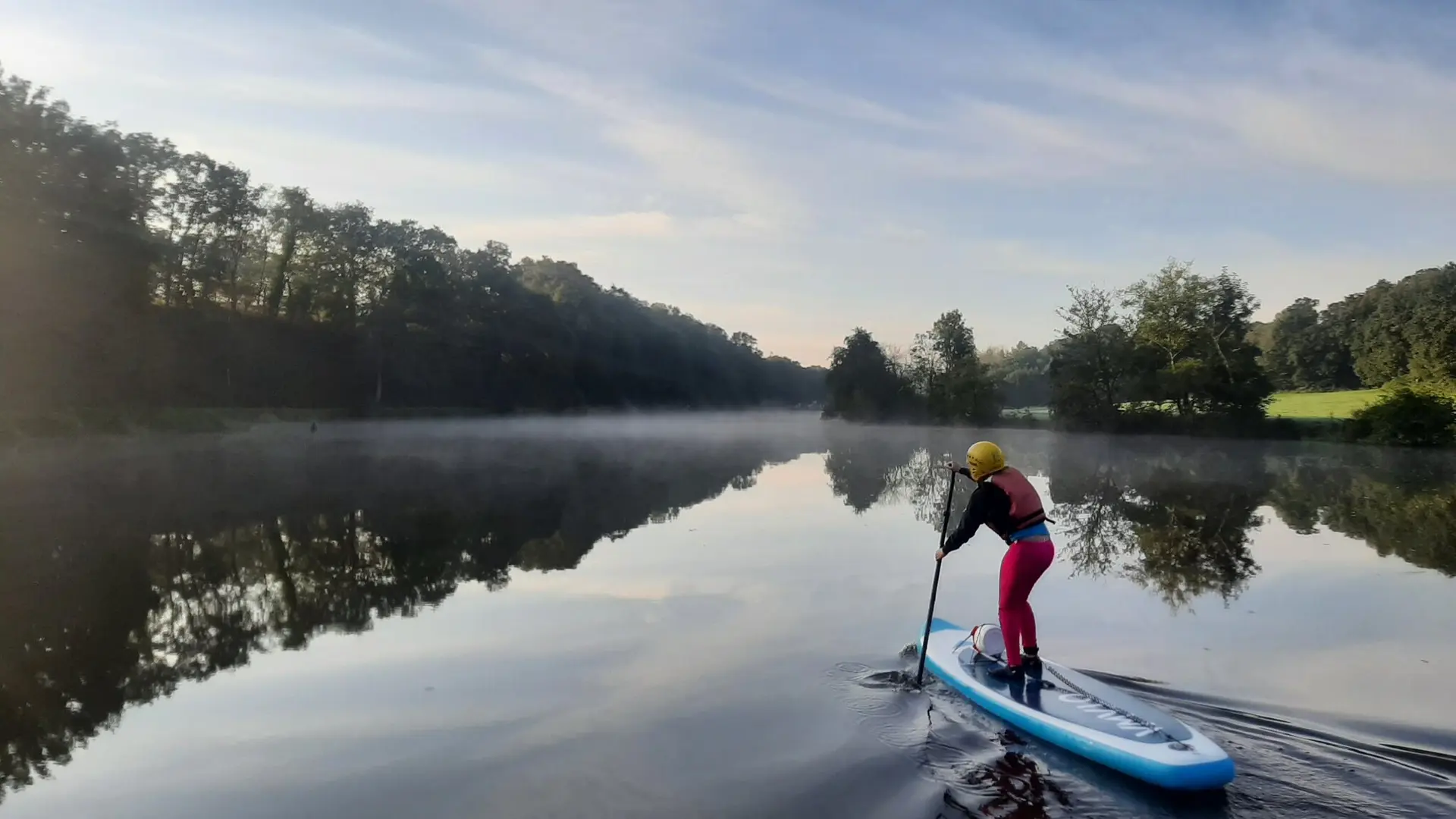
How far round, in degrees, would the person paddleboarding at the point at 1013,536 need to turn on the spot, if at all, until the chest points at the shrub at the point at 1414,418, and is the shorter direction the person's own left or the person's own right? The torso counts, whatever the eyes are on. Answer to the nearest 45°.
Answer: approximately 90° to the person's own right

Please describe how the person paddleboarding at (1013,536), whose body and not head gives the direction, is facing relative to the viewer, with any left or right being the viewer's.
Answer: facing away from the viewer and to the left of the viewer
